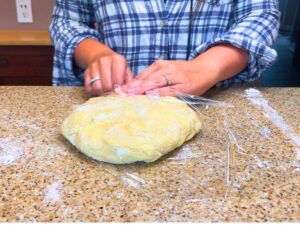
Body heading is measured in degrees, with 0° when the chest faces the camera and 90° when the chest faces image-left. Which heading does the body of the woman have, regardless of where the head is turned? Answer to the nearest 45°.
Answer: approximately 0°
